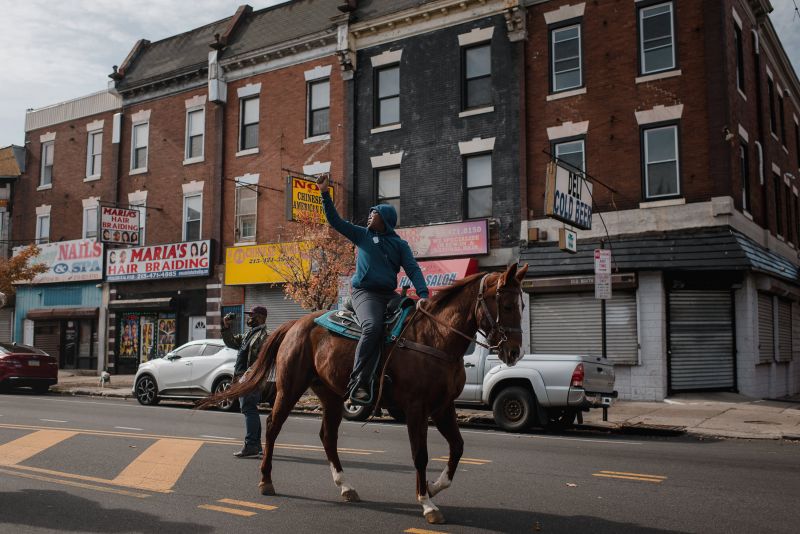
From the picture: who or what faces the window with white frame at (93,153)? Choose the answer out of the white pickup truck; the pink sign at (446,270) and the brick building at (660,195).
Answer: the white pickup truck

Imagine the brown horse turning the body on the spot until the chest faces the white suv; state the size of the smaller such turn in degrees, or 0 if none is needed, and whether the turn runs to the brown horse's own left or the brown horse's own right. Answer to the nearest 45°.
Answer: approximately 135° to the brown horse's own left

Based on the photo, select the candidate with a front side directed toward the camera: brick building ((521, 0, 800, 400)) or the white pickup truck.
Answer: the brick building

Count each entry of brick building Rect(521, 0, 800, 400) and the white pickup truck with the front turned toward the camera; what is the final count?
1

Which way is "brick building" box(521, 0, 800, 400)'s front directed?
toward the camera

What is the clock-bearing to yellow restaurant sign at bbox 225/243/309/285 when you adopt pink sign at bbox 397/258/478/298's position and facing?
The yellow restaurant sign is roughly at 4 o'clock from the pink sign.

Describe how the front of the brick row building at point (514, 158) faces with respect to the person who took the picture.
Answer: facing the viewer and to the left of the viewer

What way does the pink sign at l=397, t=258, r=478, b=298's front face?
toward the camera

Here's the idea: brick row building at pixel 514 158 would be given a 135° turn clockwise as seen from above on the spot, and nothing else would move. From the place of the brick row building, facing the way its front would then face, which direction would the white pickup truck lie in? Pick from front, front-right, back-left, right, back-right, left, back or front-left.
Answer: back

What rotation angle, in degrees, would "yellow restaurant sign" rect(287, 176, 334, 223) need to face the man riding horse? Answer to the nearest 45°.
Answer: approximately 45° to its right

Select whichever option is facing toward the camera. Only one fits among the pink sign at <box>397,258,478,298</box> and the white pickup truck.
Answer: the pink sign

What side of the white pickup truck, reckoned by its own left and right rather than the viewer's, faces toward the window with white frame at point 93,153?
front

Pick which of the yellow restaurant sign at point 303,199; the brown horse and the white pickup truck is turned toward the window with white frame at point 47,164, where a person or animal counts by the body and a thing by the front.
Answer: the white pickup truck

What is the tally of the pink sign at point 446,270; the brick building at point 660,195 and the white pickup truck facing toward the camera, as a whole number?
2

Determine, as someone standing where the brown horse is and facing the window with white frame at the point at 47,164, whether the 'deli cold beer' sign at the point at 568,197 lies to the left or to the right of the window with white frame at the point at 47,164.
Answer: right
